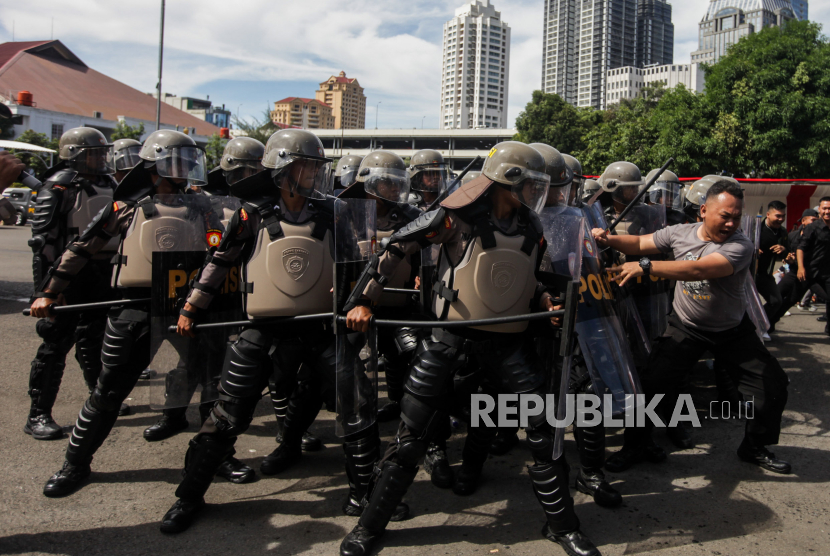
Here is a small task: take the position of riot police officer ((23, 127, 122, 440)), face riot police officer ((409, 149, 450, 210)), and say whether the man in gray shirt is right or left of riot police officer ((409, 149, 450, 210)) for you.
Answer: right

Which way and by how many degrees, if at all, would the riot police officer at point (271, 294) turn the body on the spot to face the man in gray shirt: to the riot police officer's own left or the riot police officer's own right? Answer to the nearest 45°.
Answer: approximately 45° to the riot police officer's own left

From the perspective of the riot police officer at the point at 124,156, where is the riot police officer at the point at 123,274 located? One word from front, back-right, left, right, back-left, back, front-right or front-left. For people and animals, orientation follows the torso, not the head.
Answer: front-right

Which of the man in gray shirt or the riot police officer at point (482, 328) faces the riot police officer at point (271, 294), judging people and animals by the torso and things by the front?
the man in gray shirt
